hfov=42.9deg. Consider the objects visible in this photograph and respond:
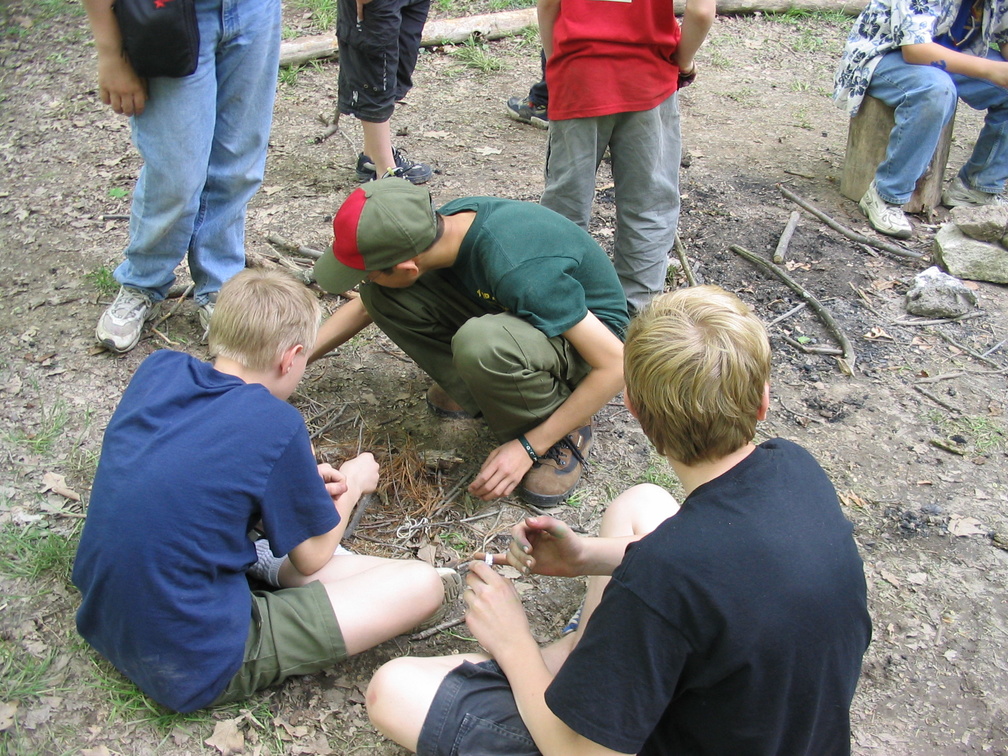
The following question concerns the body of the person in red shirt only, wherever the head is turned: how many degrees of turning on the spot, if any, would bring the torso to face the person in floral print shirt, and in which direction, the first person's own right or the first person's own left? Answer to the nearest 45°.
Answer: approximately 45° to the first person's own right

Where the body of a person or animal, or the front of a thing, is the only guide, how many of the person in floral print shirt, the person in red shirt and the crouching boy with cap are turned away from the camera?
1

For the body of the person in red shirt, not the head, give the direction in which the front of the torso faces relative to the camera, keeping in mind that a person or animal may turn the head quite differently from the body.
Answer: away from the camera

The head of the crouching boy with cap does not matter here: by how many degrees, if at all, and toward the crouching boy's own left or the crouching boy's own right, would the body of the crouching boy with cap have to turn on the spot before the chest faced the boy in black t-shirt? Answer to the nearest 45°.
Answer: approximately 45° to the crouching boy's own left

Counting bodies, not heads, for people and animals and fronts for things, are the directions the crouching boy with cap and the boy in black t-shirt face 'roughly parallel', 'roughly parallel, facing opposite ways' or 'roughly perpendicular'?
roughly perpendicular

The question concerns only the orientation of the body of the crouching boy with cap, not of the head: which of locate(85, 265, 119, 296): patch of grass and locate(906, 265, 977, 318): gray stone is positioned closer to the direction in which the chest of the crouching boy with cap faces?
the patch of grass

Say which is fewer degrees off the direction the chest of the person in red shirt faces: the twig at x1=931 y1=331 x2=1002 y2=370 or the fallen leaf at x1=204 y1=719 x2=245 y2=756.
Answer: the twig

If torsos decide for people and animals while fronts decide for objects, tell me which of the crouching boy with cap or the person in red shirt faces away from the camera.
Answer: the person in red shirt

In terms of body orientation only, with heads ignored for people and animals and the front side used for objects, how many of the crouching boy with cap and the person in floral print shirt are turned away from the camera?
0

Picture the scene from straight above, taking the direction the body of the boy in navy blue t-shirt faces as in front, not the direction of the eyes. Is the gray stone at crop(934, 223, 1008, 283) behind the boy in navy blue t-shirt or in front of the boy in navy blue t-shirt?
in front

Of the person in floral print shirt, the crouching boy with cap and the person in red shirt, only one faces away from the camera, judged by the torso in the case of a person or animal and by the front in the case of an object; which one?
the person in red shirt

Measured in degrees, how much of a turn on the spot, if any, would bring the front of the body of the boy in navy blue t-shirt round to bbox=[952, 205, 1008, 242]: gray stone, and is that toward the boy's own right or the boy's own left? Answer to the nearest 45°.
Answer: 0° — they already face it

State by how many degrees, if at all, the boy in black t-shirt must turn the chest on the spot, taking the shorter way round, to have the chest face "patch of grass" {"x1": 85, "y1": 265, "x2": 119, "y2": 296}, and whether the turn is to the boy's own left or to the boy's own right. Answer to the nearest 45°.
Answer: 0° — they already face it

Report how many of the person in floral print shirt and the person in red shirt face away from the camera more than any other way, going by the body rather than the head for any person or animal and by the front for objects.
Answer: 1

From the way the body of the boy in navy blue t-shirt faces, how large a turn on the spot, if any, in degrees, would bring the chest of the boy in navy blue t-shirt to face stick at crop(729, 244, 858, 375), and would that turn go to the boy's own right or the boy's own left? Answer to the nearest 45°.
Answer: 0° — they already face it

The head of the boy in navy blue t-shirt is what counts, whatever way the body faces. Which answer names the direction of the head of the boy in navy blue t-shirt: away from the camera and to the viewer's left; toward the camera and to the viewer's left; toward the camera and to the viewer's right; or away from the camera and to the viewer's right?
away from the camera and to the viewer's right

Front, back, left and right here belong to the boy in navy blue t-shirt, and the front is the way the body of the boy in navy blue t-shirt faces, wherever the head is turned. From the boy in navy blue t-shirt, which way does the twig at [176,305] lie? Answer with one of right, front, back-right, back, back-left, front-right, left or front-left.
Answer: front-left

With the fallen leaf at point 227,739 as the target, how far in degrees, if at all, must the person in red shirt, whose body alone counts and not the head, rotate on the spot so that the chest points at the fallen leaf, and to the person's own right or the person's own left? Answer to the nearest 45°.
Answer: approximately 180°

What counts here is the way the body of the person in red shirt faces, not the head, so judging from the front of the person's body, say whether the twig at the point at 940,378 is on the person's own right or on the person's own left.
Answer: on the person's own right

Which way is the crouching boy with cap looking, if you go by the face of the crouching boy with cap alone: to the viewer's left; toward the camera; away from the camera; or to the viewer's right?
to the viewer's left
